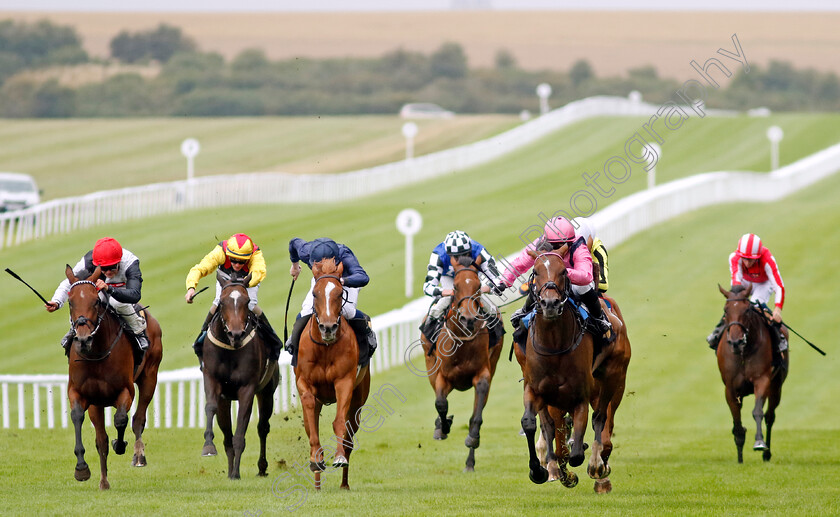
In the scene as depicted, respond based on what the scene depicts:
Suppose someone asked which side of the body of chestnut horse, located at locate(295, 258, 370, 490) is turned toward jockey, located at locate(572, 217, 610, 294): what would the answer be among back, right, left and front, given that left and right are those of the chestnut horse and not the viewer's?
left

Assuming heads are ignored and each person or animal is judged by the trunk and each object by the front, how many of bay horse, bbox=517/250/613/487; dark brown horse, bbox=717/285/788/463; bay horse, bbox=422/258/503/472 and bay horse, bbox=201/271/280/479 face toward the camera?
4

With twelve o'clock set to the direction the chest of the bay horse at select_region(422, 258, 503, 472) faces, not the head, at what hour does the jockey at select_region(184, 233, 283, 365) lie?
The jockey is roughly at 2 o'clock from the bay horse.

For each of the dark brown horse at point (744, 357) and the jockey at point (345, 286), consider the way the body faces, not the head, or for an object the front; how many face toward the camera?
2

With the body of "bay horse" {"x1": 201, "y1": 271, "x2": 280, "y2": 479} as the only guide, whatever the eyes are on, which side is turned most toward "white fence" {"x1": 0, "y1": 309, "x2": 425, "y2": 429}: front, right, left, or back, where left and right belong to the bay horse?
back

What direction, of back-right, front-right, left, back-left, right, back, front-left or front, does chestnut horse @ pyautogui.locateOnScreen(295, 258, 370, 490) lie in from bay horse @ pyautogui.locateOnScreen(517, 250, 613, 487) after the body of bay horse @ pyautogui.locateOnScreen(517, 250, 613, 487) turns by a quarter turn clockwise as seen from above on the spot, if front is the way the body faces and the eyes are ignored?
front

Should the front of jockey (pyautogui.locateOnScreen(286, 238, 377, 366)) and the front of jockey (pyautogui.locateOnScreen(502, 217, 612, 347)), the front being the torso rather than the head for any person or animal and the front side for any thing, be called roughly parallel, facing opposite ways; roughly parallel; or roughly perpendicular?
roughly parallel

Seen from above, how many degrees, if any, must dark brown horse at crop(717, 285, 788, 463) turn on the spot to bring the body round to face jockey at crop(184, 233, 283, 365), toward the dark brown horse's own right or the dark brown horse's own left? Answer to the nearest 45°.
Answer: approximately 45° to the dark brown horse's own right

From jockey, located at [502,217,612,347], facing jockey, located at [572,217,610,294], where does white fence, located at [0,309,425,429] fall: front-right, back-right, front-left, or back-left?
front-left

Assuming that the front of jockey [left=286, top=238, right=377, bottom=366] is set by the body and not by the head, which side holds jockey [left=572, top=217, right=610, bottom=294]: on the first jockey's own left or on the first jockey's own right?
on the first jockey's own left

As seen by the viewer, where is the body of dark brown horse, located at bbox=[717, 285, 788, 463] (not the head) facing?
toward the camera

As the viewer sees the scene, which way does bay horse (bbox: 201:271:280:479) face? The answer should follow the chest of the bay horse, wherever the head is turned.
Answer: toward the camera

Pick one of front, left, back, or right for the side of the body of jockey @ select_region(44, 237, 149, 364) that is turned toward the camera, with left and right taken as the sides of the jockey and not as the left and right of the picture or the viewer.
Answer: front

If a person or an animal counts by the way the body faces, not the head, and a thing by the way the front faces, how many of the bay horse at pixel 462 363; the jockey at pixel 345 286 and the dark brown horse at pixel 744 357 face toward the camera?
3

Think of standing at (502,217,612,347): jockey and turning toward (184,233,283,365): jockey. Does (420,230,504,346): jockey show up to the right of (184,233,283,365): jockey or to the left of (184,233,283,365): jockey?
right
